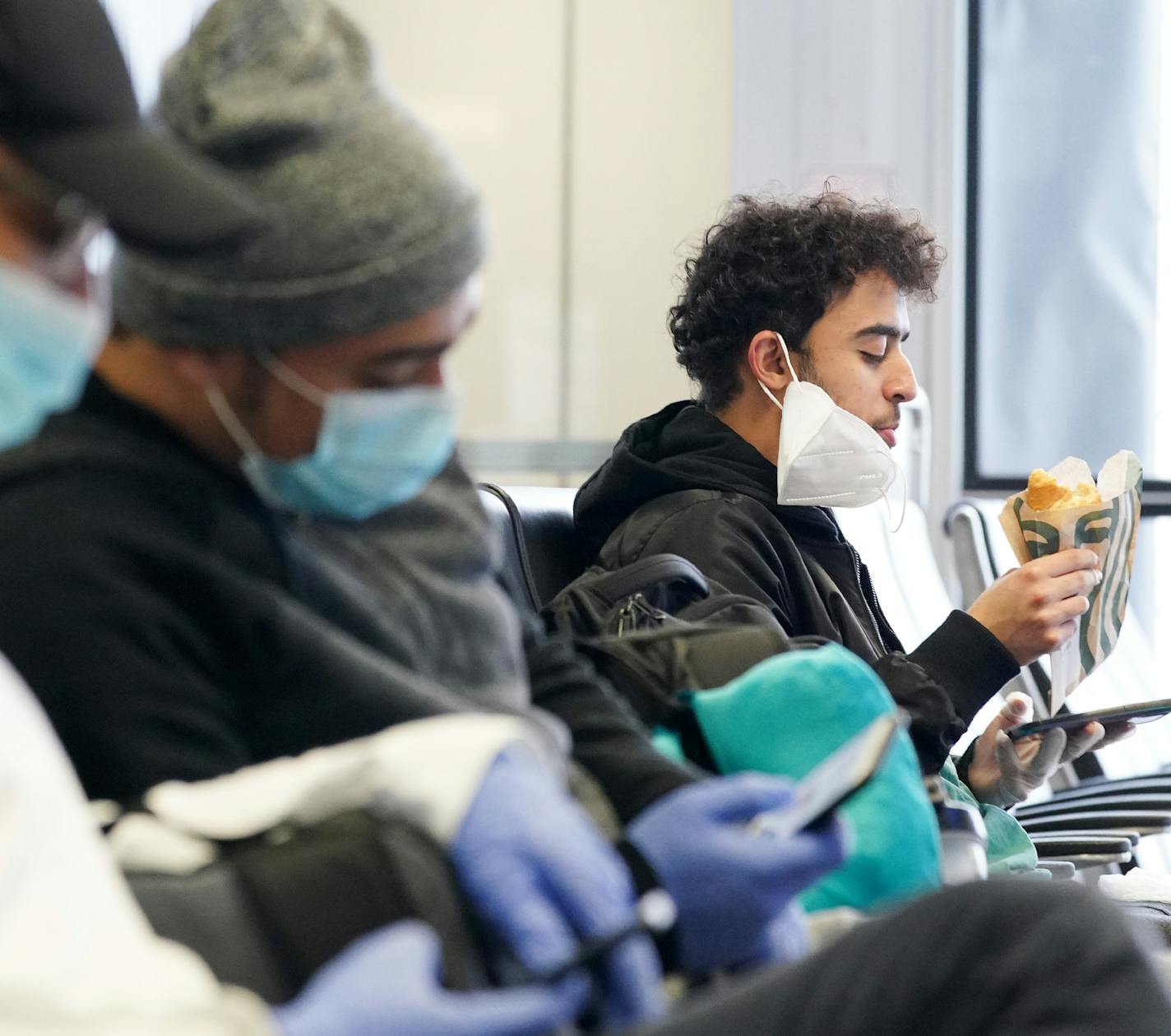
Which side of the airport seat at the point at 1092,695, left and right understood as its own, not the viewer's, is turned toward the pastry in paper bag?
right

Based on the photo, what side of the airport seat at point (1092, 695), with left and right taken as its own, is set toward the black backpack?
right

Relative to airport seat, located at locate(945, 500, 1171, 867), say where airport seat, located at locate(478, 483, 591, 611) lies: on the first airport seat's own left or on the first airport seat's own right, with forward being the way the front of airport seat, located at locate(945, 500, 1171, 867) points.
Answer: on the first airport seat's own right

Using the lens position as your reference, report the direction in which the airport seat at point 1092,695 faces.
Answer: facing to the right of the viewer

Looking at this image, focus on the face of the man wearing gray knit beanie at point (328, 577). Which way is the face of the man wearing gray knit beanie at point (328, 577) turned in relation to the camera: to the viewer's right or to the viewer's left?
to the viewer's right
